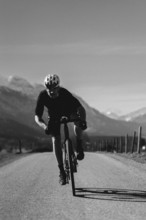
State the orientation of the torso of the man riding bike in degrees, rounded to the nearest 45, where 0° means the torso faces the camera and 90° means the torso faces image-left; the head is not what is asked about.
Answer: approximately 0°
